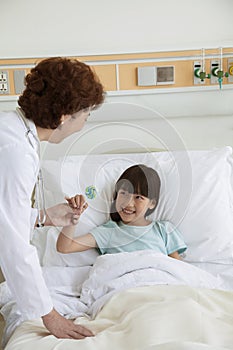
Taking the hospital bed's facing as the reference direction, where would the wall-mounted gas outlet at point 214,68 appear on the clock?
The wall-mounted gas outlet is roughly at 7 o'clock from the hospital bed.

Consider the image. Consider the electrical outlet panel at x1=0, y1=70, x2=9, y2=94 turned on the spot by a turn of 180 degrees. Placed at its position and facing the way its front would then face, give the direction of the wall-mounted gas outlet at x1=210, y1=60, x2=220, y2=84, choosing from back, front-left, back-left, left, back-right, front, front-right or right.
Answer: right

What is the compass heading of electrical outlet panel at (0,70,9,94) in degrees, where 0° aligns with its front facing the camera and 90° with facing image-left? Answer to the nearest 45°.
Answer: approximately 0°

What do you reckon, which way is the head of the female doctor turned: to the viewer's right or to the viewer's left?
to the viewer's right

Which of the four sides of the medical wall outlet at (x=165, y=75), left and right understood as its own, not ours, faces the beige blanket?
front

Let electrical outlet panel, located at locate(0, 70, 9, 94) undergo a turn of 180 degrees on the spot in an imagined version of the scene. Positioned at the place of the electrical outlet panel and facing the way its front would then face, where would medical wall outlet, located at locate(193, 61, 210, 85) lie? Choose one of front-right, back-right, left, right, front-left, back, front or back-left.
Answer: right

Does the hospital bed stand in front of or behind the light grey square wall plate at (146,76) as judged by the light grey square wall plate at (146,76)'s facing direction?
in front

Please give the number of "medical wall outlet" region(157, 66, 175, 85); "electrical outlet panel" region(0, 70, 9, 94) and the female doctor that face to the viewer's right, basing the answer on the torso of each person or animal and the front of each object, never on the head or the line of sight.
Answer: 1

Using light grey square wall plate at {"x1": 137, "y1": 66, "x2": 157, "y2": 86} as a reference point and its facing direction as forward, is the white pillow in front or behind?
in front

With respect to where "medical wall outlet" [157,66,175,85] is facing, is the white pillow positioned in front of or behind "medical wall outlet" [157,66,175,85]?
in front
